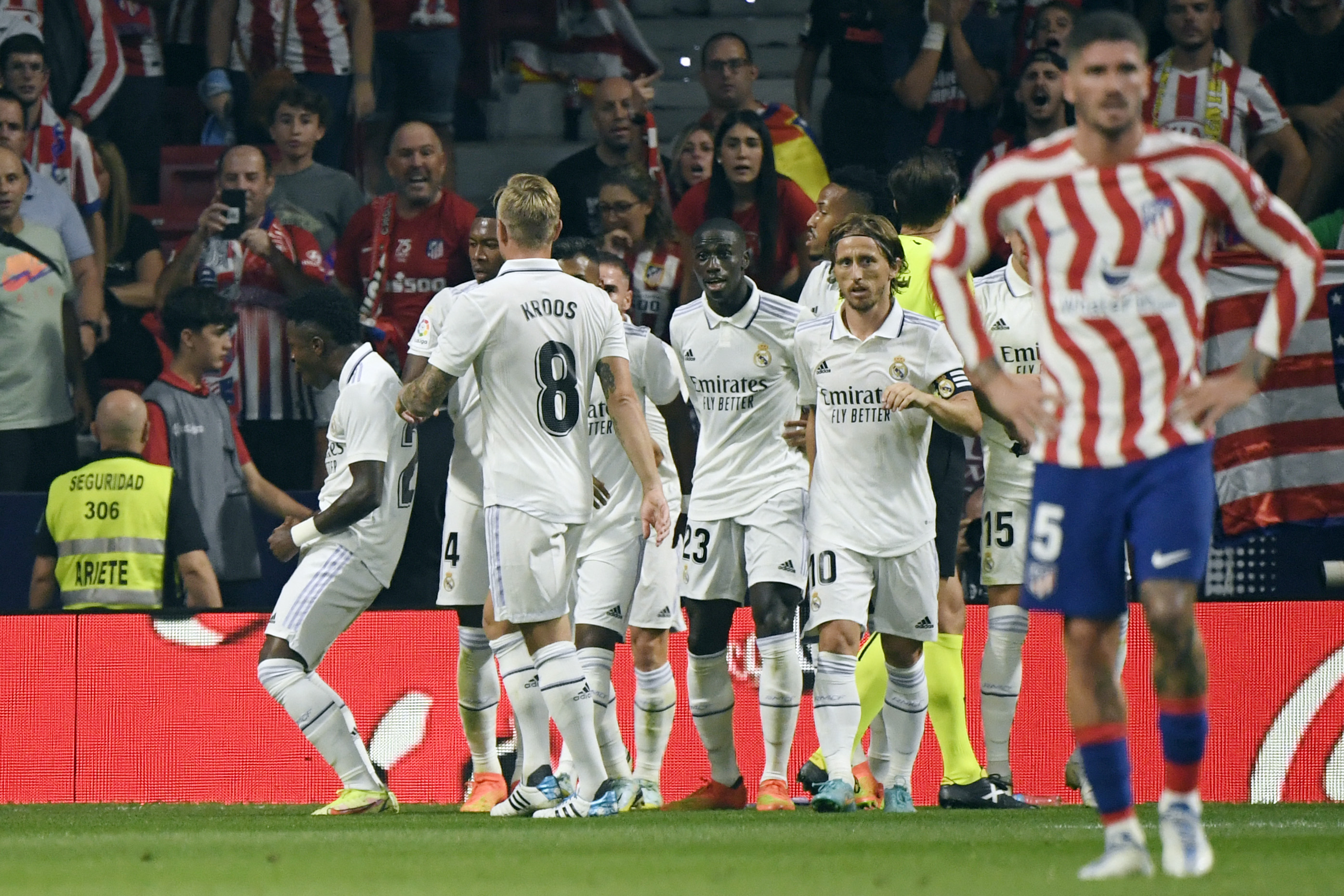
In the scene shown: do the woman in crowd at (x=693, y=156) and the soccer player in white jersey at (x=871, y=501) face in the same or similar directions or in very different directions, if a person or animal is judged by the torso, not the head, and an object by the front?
same or similar directions

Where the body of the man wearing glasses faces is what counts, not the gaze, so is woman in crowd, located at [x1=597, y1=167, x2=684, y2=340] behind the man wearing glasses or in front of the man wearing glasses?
in front

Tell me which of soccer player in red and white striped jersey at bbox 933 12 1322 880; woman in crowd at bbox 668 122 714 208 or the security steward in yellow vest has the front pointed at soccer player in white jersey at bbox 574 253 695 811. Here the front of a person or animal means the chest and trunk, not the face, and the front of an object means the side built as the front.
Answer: the woman in crowd

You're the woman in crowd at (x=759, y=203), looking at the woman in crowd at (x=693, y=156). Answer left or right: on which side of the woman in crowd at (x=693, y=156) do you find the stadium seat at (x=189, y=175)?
left

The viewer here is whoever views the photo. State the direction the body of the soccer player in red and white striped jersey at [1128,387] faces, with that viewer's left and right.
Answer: facing the viewer

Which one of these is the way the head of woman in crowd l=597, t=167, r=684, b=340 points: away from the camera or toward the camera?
toward the camera

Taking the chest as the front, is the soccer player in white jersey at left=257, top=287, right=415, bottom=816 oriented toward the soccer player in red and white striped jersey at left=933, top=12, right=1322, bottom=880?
no

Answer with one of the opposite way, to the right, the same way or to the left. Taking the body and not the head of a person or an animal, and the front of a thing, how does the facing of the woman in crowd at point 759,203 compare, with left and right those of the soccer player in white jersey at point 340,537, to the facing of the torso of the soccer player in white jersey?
to the left

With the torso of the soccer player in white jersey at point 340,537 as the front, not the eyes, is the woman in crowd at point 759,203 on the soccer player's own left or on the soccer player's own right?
on the soccer player's own right

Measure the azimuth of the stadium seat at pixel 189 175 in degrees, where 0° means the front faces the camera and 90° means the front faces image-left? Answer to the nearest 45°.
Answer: approximately 0°

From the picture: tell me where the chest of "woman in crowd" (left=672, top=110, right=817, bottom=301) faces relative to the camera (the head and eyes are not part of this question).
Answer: toward the camera

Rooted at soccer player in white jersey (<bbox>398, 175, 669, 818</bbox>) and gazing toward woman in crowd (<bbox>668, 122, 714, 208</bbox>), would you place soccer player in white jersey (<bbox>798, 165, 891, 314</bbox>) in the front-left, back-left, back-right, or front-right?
front-right

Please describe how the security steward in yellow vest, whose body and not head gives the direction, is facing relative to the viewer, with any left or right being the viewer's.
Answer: facing away from the viewer

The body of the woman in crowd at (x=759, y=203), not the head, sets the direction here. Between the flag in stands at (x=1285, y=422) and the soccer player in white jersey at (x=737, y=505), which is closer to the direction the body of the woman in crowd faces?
the soccer player in white jersey

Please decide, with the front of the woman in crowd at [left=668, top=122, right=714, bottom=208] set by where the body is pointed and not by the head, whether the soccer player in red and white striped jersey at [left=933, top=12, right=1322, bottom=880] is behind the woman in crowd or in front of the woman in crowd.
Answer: in front

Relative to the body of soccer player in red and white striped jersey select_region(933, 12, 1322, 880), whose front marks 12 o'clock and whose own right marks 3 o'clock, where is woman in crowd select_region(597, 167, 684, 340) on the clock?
The woman in crowd is roughly at 5 o'clock from the soccer player in red and white striped jersey.

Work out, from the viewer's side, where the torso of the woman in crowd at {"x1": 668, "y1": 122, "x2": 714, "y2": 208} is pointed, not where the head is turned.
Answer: toward the camera

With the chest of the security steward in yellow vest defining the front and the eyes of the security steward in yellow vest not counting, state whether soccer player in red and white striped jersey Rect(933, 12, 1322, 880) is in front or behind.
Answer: behind

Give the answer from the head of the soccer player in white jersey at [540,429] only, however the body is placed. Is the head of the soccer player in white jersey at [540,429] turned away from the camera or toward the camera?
away from the camera
